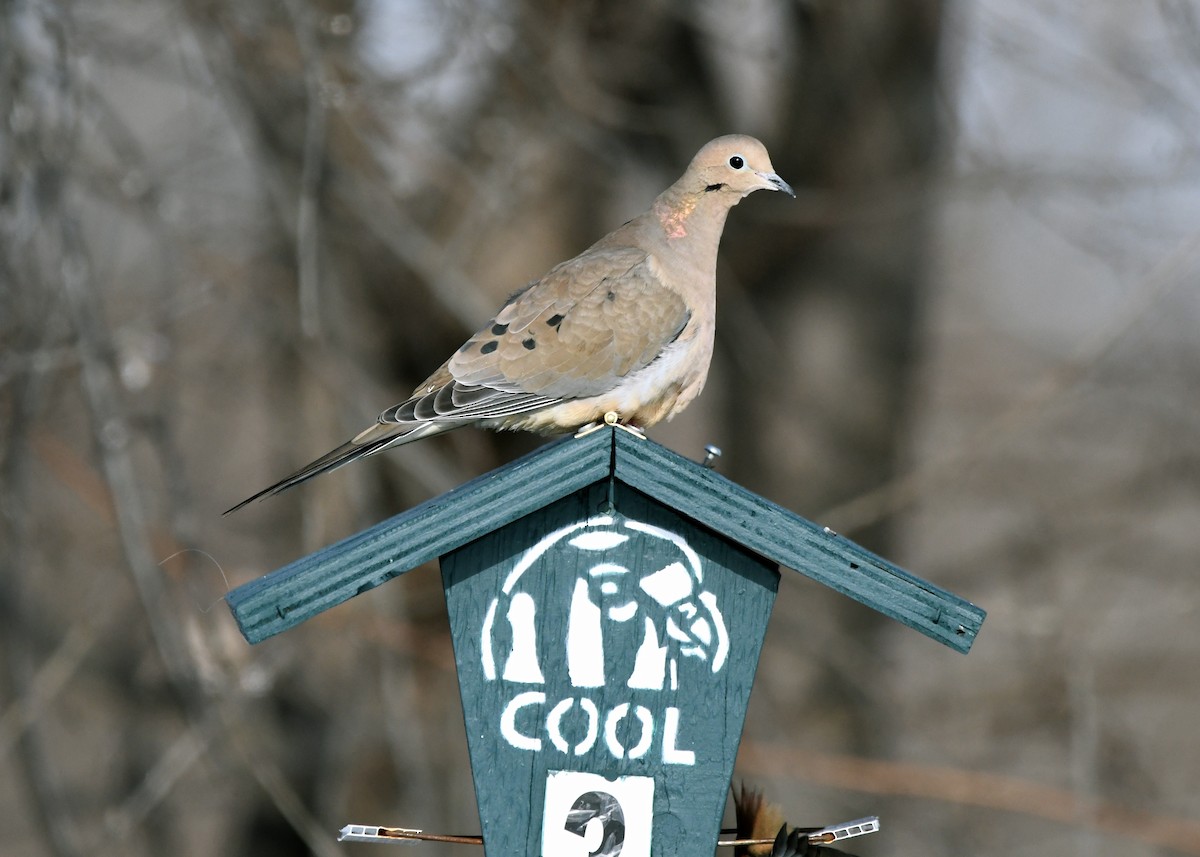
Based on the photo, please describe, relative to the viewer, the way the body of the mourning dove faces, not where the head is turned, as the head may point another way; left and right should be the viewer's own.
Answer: facing to the right of the viewer

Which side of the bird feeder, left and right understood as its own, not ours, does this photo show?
front
